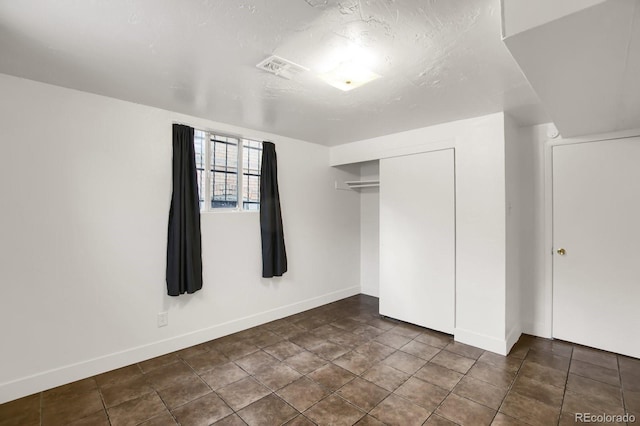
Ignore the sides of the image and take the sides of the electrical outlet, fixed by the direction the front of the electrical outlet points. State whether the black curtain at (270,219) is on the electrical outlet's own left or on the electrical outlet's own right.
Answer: on the electrical outlet's own left

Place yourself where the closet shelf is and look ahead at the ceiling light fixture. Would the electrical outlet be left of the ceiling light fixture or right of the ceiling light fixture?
right

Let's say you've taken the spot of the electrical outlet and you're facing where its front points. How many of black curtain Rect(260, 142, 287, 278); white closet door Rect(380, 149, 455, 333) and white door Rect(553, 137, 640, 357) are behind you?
0

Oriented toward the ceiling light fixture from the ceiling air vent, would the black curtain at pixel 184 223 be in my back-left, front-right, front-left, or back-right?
back-left

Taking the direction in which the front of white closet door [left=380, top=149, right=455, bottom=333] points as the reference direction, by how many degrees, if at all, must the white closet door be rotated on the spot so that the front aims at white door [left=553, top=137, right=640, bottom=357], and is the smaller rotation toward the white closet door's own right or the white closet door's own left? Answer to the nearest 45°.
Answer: approximately 135° to the white closet door's own left

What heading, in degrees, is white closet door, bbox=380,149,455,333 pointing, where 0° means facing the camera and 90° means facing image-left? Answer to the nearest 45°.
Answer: approximately 45°

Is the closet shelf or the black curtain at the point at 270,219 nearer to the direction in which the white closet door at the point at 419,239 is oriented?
the black curtain

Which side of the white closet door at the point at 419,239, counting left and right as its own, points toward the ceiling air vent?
front

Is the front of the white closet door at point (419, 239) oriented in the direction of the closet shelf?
no

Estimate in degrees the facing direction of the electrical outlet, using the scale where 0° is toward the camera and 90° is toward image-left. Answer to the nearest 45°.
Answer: approximately 315°

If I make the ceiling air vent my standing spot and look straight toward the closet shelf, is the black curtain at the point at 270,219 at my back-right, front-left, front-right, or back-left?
front-left

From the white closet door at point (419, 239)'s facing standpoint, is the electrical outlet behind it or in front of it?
in front

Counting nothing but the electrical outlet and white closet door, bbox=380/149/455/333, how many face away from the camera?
0
